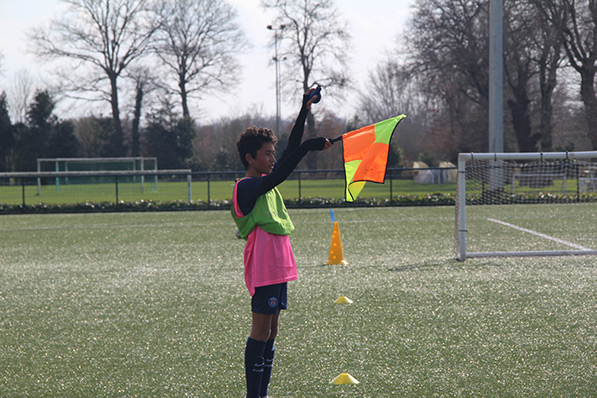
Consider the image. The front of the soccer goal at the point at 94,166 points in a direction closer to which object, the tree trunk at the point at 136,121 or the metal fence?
the metal fence

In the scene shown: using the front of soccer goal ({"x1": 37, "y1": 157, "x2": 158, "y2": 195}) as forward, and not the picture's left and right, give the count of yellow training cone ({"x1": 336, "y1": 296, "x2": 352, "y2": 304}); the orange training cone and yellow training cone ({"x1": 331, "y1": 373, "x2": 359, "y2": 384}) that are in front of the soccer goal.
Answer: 3

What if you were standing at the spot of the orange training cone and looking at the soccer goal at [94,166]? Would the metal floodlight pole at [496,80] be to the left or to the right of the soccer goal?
right

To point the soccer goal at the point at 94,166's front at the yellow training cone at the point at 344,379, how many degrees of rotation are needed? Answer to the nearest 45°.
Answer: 0° — it already faces it

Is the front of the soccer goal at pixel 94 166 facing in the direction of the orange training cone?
yes

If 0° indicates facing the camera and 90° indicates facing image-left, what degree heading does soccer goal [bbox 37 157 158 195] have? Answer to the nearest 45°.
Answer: approximately 0°

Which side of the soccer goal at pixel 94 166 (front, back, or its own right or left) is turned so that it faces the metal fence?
front

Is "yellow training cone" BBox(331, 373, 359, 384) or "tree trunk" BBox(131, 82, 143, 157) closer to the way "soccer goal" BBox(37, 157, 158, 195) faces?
the yellow training cone

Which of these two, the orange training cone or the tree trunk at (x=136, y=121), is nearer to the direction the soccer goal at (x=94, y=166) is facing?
the orange training cone

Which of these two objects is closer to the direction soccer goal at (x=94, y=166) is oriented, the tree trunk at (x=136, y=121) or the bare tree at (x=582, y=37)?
the bare tree

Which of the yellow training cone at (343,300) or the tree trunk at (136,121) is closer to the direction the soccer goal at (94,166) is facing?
the yellow training cone

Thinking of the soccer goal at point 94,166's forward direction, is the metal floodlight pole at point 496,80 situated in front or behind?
in front

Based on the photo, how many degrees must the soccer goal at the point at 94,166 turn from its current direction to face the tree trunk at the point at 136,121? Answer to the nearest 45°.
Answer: approximately 180°
